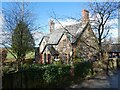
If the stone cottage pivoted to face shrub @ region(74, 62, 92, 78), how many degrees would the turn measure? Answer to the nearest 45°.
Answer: approximately 45° to its left

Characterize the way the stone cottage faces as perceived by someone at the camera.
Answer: facing the viewer and to the left of the viewer

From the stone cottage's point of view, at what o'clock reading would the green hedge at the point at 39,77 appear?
The green hedge is roughly at 11 o'clock from the stone cottage.

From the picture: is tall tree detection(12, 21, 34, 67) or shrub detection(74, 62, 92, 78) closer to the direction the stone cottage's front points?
the tall tree

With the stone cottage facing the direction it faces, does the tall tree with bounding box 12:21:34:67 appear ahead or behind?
ahead
